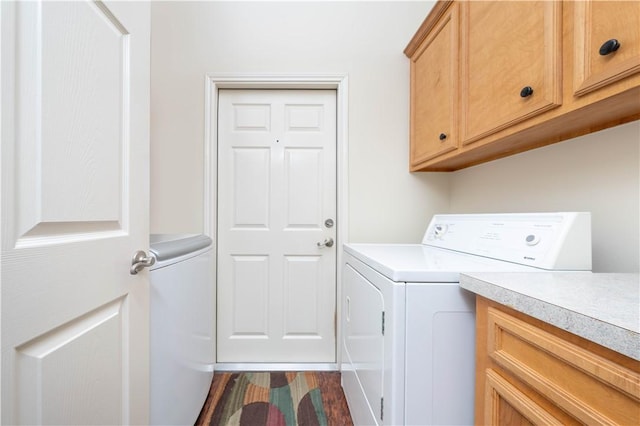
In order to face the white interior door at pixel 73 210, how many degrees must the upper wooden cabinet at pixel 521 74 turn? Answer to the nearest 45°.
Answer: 0° — it already faces it

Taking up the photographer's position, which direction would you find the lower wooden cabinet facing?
facing the viewer and to the left of the viewer

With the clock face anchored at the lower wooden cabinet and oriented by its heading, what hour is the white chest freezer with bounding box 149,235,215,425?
The white chest freezer is roughly at 1 o'clock from the lower wooden cabinet.

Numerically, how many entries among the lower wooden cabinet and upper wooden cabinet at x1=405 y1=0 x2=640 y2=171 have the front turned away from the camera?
0

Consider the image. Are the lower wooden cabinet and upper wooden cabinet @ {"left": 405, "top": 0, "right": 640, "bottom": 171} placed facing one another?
no

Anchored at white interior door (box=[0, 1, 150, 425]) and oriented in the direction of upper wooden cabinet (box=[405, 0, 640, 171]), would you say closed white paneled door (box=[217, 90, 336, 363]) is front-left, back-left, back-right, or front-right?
front-left

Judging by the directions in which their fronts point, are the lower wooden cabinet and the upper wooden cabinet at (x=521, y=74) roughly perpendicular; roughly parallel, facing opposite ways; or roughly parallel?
roughly parallel

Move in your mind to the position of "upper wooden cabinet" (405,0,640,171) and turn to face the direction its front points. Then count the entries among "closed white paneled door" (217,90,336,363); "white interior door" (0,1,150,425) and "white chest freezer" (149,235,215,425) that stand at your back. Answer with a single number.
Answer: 0

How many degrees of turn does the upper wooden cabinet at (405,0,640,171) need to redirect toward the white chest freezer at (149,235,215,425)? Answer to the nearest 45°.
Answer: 0° — it already faces it

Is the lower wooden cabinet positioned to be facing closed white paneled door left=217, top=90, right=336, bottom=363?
no

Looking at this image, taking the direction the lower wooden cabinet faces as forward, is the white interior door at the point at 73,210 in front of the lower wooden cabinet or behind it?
in front

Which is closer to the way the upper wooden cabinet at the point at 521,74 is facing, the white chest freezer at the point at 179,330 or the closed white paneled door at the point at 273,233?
the white chest freezer
